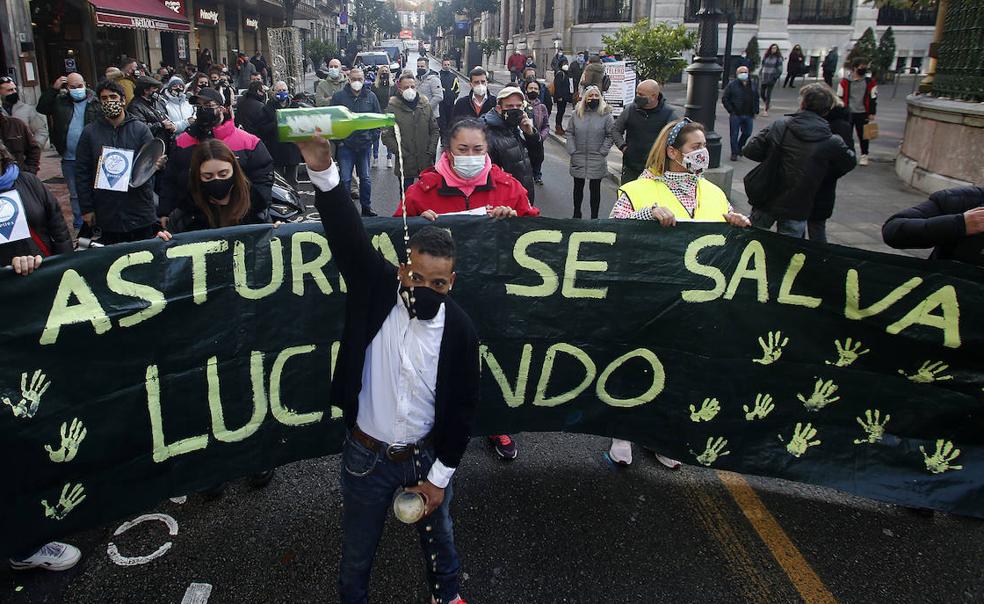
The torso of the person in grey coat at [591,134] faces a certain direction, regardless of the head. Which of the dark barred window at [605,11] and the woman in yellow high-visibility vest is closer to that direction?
the woman in yellow high-visibility vest

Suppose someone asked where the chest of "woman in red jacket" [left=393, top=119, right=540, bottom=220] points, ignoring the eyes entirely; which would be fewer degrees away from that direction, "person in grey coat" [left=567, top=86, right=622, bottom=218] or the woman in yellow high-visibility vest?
the woman in yellow high-visibility vest

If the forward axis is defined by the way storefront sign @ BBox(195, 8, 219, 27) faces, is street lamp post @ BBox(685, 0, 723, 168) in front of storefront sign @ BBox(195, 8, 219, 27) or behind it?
in front

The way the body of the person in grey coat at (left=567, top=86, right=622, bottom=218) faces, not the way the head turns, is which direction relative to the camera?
toward the camera

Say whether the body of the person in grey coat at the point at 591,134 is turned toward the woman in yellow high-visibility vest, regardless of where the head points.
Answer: yes

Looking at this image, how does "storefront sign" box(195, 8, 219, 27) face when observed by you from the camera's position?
facing the viewer and to the right of the viewer

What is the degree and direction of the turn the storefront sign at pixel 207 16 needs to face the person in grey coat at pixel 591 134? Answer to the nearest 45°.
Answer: approximately 45° to its right

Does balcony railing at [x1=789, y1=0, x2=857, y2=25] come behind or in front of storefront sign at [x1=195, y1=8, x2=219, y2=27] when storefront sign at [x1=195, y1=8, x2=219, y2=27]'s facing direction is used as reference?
in front

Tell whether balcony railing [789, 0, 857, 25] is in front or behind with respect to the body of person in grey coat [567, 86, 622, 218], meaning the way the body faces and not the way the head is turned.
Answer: behind

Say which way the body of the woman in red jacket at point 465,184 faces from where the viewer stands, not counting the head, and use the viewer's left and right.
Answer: facing the viewer

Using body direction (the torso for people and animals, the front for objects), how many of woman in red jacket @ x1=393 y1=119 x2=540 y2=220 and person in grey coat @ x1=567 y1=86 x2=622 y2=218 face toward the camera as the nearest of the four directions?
2

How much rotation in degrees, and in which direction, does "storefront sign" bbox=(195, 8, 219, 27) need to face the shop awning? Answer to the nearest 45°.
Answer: approximately 45° to its right
